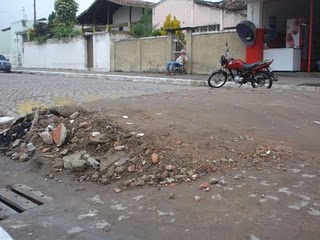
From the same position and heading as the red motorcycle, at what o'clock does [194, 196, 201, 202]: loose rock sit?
The loose rock is roughly at 9 o'clock from the red motorcycle.

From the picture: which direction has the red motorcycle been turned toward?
to the viewer's left

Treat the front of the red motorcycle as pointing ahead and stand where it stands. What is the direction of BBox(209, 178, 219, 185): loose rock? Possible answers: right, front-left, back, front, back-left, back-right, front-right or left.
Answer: left

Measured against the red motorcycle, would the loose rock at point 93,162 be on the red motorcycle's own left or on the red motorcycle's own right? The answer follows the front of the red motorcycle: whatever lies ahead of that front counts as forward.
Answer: on the red motorcycle's own left

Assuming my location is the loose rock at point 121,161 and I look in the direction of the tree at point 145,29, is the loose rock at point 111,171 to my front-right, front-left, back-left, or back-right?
back-left

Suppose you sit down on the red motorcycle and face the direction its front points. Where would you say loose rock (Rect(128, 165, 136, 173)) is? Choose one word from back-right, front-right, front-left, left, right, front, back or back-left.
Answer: left

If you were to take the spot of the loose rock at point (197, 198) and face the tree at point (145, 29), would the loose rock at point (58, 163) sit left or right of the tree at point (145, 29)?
left

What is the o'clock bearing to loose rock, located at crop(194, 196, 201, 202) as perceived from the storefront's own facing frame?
The loose rock is roughly at 12 o'clock from the storefront.

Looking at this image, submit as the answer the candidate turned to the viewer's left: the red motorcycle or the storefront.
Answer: the red motorcycle
